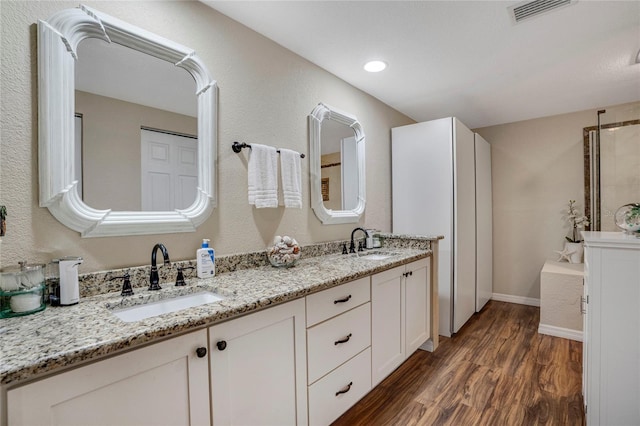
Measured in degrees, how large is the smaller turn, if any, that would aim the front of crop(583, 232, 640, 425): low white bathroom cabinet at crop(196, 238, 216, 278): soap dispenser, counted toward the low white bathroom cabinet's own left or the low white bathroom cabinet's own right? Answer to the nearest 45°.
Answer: approximately 45° to the low white bathroom cabinet's own left

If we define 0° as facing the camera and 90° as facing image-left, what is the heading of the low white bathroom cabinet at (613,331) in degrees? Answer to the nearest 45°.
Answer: approximately 90°

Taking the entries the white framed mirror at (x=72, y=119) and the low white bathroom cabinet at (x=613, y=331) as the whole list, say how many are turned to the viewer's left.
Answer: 1

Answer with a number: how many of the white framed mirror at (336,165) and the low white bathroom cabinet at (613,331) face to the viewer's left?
1

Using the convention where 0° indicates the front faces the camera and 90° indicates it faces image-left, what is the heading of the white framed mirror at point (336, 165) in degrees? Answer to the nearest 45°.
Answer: approximately 315°

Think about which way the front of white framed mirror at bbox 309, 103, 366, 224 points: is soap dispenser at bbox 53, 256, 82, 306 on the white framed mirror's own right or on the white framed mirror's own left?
on the white framed mirror's own right

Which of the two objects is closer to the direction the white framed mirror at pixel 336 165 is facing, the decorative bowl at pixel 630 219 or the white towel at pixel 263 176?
the decorative bowl

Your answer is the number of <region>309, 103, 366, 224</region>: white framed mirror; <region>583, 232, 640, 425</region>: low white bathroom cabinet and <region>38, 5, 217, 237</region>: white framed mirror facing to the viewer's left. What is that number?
1

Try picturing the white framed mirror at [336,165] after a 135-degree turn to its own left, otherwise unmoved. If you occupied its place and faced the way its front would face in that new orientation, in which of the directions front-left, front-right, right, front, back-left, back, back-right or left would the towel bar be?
back-left

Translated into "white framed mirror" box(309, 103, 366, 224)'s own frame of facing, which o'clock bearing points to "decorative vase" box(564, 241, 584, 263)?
The decorative vase is roughly at 10 o'clock from the white framed mirror.

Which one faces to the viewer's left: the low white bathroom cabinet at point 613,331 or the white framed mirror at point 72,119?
the low white bathroom cabinet

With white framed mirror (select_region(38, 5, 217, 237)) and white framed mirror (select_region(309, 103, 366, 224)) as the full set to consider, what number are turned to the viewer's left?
0

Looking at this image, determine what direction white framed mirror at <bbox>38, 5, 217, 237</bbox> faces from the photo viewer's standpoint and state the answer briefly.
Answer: facing the viewer and to the right of the viewer
